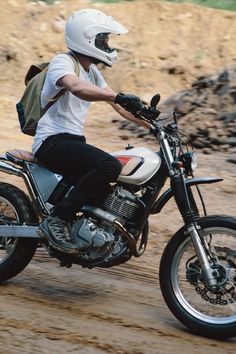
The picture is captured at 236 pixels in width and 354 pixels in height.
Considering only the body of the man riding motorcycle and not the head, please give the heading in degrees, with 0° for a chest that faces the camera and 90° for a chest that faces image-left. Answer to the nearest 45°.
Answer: approximately 270°

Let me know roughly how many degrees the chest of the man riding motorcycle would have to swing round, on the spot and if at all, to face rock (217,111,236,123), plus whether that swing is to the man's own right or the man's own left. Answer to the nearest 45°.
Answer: approximately 90° to the man's own left

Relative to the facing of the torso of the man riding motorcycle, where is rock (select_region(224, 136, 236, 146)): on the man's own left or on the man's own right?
on the man's own left

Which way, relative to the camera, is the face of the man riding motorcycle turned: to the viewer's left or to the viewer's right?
to the viewer's right

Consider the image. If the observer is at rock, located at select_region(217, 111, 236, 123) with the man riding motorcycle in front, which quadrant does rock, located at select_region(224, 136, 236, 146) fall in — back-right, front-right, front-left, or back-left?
front-left
